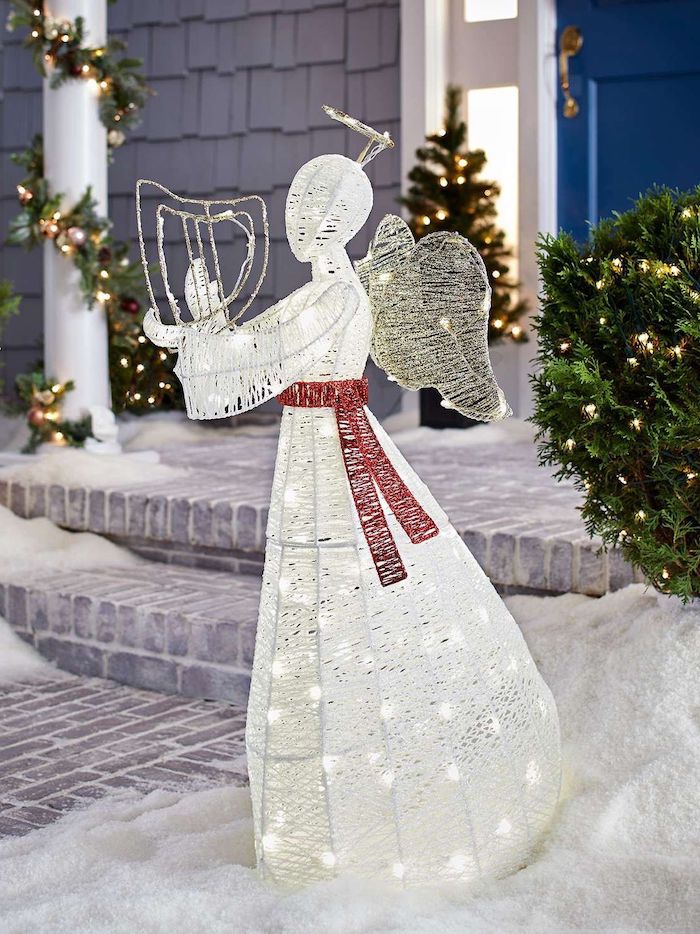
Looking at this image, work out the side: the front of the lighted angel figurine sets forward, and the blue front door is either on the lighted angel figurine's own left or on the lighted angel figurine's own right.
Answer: on the lighted angel figurine's own right

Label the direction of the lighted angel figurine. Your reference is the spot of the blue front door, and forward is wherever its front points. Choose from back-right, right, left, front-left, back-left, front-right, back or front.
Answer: front

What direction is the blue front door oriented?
toward the camera

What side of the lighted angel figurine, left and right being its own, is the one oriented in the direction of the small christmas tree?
right

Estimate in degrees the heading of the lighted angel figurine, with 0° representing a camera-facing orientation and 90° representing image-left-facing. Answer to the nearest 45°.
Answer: approximately 90°

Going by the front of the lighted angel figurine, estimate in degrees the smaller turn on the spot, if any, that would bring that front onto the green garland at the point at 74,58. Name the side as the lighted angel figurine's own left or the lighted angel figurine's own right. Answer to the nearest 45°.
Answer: approximately 90° to the lighted angel figurine's own right

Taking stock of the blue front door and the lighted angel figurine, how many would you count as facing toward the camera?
1

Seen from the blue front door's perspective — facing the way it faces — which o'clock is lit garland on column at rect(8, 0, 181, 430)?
The lit garland on column is roughly at 2 o'clock from the blue front door.

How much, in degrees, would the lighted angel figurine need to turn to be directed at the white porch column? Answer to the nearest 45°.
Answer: approximately 90° to its right
